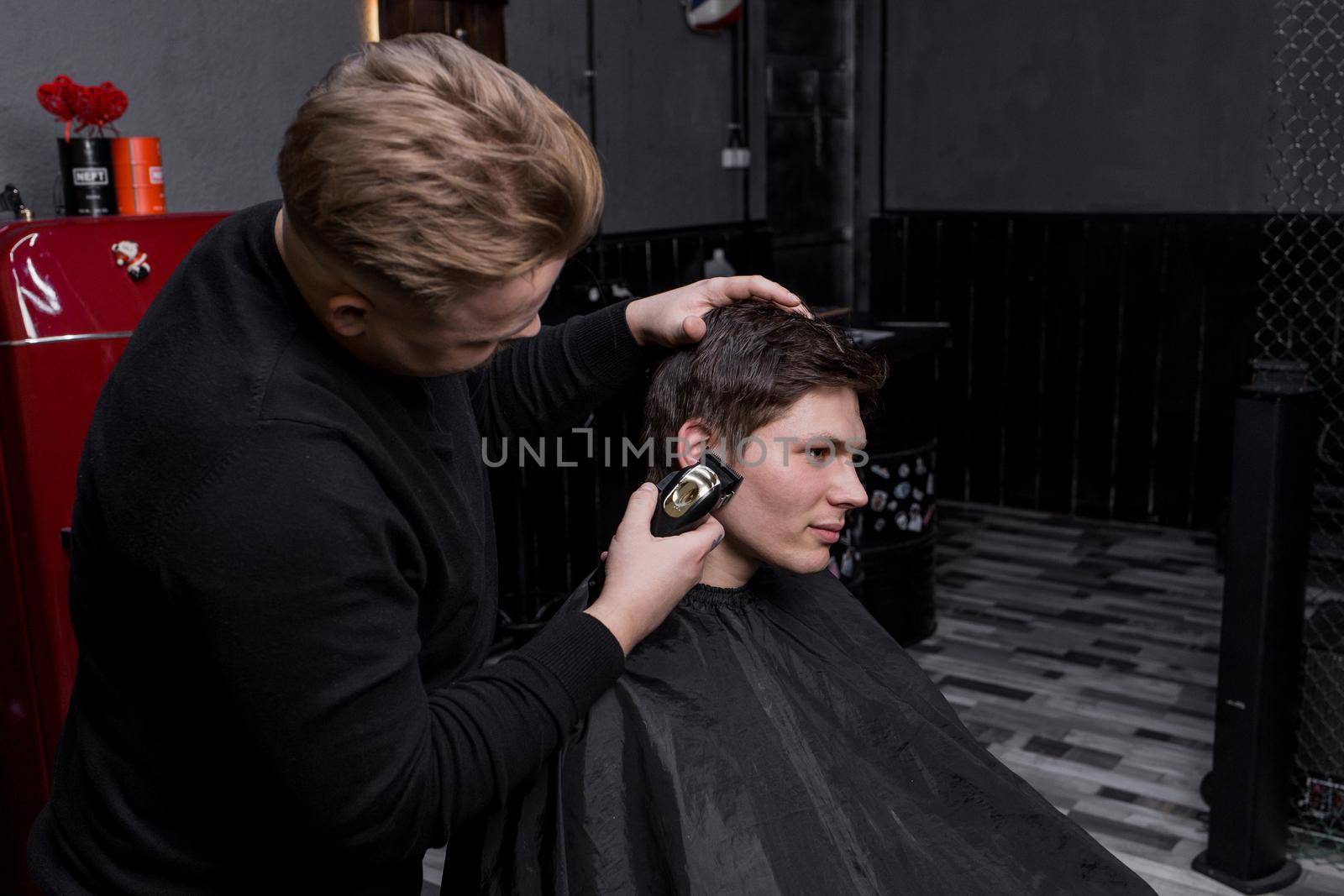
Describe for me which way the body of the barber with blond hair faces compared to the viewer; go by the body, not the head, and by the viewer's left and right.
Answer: facing to the right of the viewer

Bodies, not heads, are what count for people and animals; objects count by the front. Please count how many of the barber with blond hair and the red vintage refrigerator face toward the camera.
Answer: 1

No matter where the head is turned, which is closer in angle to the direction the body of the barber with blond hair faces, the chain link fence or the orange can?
the chain link fence

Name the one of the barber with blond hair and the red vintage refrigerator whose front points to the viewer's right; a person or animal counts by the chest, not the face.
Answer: the barber with blond hair

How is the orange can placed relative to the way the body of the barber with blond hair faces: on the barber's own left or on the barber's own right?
on the barber's own left

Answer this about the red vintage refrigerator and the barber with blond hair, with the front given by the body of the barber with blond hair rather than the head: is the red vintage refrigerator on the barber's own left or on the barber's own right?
on the barber's own left

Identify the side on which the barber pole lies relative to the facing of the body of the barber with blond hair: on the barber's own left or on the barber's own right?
on the barber's own left

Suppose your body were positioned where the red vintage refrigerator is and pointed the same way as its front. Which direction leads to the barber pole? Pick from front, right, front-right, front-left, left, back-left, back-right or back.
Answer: back-left

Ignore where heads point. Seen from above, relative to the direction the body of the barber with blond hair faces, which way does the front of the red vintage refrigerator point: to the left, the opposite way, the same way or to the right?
to the right

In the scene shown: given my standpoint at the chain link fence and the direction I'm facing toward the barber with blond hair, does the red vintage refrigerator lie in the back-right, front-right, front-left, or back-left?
front-right

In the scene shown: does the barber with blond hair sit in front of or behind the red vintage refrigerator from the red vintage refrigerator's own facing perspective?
in front

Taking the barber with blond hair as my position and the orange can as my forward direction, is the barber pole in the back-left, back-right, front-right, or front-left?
front-right

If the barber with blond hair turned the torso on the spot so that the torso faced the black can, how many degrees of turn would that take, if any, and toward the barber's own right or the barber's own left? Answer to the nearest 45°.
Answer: approximately 90° to the barber's own left

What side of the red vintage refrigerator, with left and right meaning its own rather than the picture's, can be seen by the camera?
front
